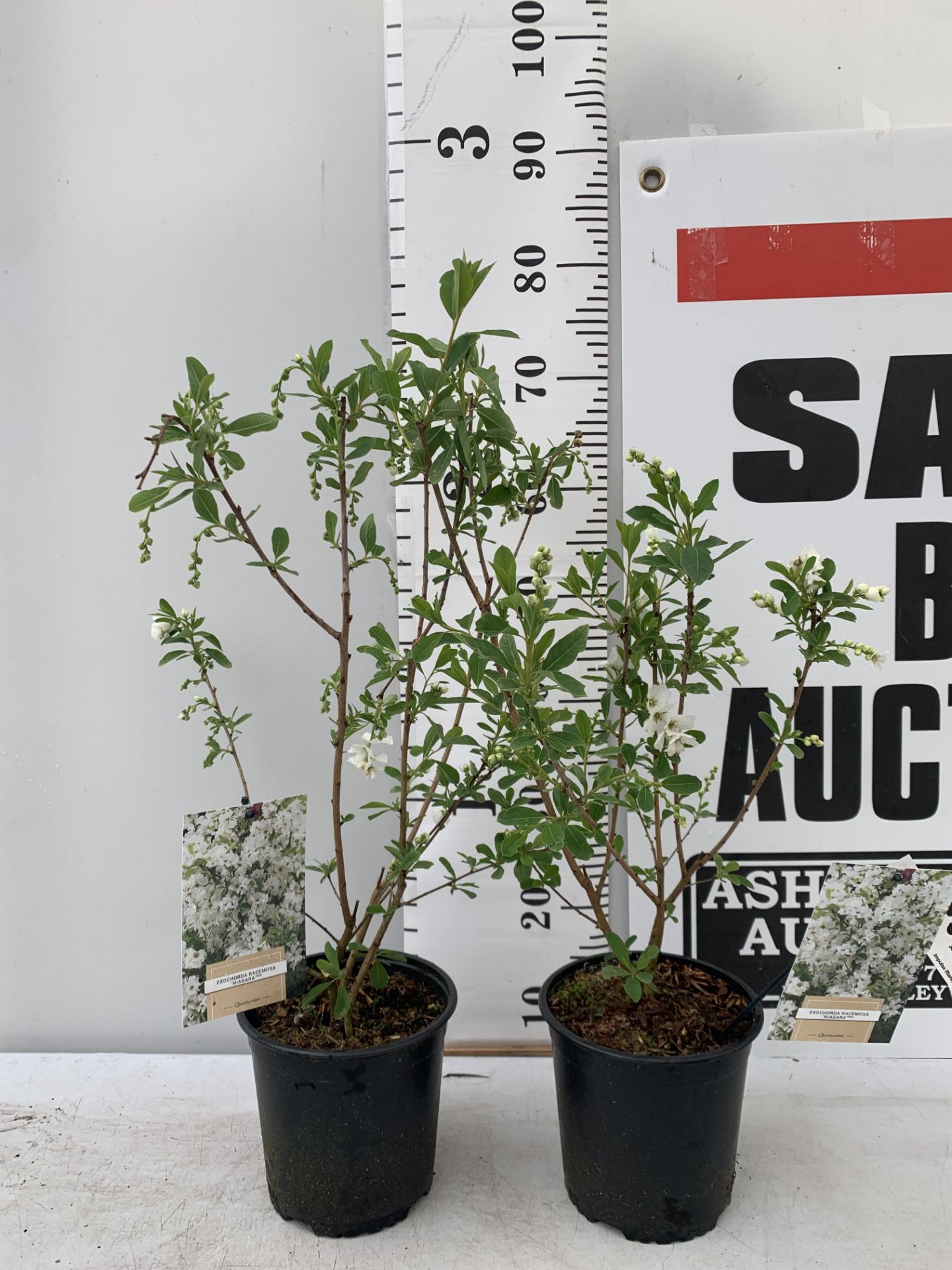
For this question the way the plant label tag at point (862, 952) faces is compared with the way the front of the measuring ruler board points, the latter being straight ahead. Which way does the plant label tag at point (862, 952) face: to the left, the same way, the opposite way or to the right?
the same way

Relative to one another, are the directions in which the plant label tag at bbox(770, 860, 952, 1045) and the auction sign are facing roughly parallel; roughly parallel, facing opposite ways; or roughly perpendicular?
roughly parallel

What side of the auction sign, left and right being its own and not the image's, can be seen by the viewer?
front

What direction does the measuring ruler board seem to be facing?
toward the camera

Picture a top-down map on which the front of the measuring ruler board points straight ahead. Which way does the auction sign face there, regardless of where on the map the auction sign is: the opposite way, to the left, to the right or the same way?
the same way

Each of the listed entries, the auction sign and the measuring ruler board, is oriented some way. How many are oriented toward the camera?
2

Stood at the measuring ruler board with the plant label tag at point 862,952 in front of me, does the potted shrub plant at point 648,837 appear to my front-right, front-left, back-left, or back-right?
front-right

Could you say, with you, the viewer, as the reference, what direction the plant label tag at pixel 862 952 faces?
facing the viewer

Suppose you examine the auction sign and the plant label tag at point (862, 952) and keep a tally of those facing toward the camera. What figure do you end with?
2
